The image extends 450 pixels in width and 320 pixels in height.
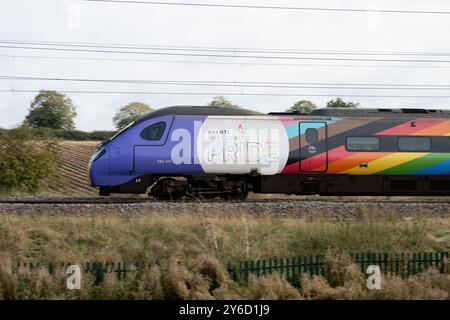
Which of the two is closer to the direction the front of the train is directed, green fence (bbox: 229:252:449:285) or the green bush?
the green bush

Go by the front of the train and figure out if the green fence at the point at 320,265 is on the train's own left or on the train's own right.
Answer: on the train's own left

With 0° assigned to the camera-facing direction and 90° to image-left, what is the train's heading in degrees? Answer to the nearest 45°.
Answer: approximately 90°

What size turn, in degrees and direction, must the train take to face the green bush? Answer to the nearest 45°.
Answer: approximately 45° to its right

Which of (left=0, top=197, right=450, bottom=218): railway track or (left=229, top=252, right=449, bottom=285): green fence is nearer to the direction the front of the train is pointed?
the railway track
